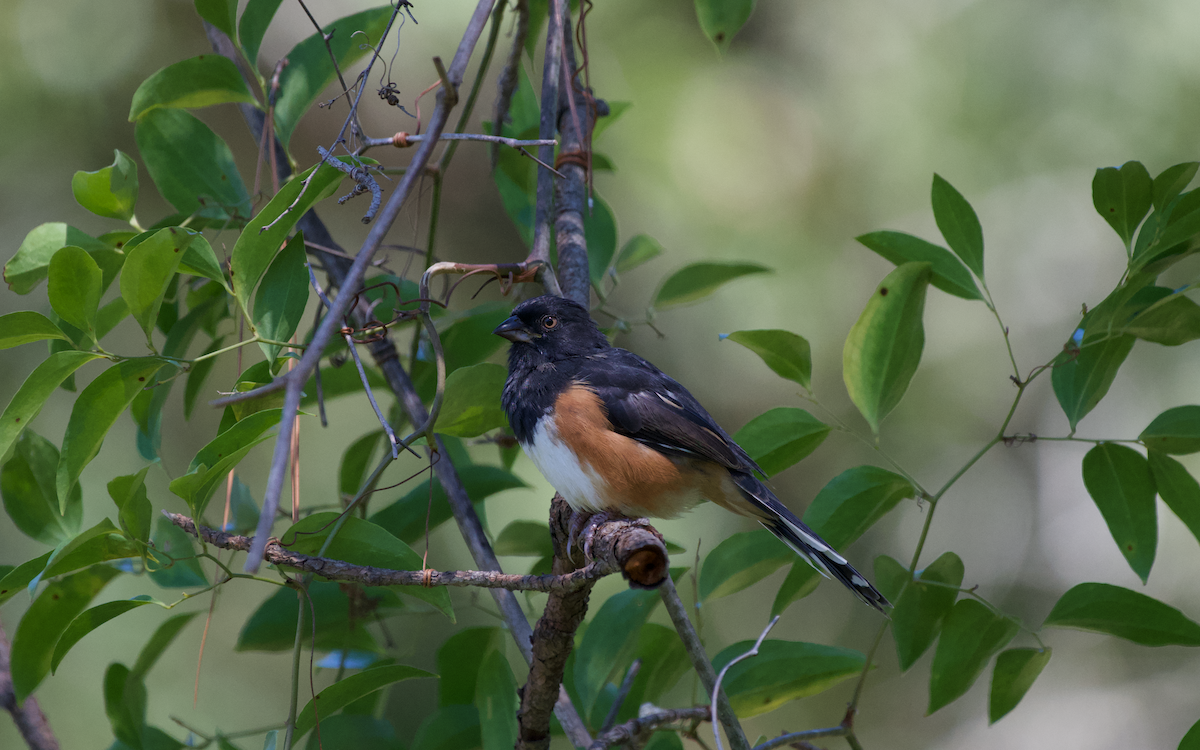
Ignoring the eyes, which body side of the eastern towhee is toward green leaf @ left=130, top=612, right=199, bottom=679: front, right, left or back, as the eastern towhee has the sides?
front

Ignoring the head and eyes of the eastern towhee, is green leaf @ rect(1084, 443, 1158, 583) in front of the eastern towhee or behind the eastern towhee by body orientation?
behind

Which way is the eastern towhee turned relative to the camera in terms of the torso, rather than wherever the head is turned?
to the viewer's left
